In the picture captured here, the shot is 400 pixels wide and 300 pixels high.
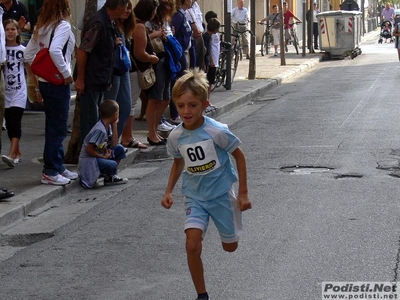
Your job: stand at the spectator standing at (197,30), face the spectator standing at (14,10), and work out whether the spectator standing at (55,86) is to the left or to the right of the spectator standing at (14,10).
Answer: left

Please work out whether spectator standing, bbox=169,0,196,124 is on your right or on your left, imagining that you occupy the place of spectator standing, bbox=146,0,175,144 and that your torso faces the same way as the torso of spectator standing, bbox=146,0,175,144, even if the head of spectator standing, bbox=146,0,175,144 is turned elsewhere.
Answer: on your left

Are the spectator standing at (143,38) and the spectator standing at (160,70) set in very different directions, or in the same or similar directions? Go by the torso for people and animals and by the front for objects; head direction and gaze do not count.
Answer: same or similar directions

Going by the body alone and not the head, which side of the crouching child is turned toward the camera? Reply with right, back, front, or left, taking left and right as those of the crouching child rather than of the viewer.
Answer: right

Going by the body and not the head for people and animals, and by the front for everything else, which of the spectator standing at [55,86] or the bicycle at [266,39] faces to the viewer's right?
the spectator standing

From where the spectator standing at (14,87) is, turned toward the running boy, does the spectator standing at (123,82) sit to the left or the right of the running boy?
left

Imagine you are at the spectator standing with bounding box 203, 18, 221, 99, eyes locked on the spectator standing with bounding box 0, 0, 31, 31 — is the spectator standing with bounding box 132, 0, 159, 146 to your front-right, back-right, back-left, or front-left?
front-left

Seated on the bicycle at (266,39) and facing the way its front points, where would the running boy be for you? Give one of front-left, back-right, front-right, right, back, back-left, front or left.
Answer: front-left

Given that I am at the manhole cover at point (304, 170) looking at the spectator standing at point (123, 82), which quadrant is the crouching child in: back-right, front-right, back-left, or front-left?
front-left

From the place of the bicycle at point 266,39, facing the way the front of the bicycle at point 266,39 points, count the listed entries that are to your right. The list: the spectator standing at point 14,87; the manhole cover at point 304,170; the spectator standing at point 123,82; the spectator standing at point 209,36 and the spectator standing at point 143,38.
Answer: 0

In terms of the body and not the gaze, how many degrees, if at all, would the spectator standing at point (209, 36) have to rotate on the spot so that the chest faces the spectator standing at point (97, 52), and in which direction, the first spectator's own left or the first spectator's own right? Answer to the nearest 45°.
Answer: approximately 90° to the first spectator's own right

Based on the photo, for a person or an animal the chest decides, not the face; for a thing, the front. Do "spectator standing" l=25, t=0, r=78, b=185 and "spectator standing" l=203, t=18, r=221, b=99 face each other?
no

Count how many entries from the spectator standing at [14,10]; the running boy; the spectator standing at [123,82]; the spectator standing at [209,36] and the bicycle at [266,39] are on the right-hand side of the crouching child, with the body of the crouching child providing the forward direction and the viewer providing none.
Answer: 1

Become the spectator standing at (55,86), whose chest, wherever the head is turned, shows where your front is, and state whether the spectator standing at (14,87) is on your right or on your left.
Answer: on your left

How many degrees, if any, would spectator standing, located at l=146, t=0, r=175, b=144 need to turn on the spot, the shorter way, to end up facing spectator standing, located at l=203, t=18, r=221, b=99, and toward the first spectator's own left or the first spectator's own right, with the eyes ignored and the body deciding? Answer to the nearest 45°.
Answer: approximately 90° to the first spectator's own left

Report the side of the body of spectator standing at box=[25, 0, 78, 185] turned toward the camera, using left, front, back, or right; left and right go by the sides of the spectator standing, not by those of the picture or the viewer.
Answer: right

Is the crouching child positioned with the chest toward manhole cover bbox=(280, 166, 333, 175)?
yes

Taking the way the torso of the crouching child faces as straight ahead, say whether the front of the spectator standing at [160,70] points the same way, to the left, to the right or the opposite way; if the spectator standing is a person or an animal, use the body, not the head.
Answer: the same way

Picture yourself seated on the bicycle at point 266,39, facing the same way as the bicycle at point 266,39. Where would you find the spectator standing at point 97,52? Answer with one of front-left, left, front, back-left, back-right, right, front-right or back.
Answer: front-left

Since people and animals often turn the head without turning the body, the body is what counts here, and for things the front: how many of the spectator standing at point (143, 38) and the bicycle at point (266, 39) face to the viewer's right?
1
